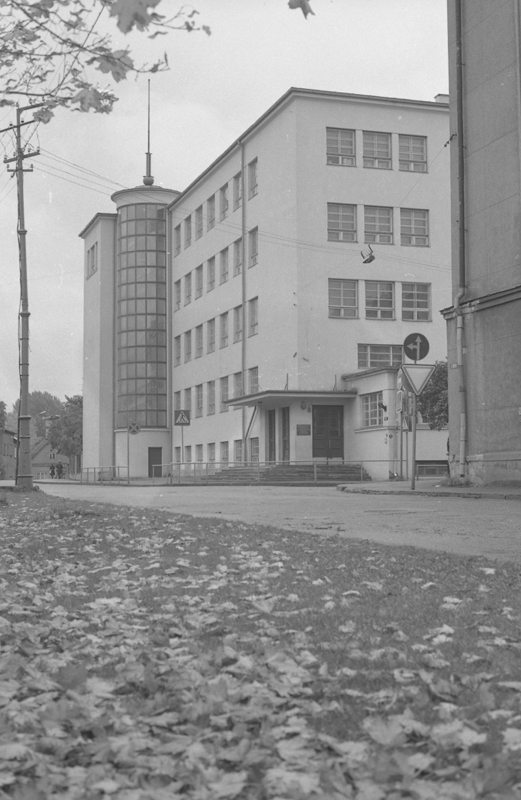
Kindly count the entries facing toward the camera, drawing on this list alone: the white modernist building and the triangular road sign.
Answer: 2

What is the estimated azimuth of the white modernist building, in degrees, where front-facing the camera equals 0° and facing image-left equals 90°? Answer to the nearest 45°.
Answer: approximately 0°

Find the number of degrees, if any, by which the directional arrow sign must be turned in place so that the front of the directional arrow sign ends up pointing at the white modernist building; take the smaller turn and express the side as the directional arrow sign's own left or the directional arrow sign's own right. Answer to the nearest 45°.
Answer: approximately 180°

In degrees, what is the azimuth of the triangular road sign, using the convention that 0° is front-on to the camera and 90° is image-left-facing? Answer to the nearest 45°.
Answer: approximately 0°
